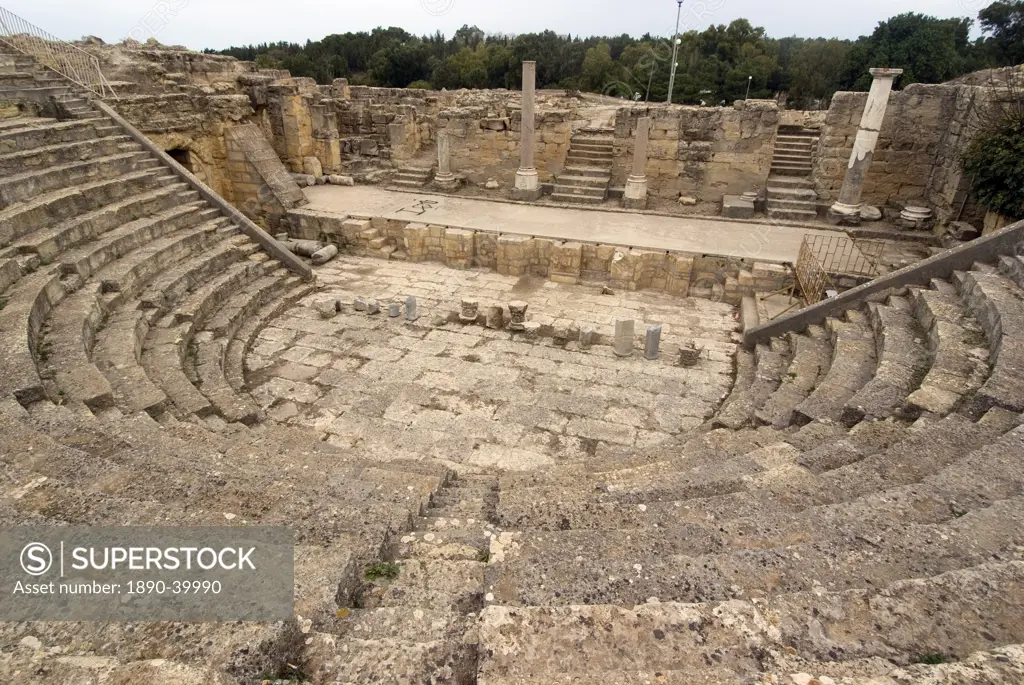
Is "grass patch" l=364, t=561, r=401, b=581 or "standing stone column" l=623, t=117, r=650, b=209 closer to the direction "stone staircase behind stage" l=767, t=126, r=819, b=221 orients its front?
the grass patch

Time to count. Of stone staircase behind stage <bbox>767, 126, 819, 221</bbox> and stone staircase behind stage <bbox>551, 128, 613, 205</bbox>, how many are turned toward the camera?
2

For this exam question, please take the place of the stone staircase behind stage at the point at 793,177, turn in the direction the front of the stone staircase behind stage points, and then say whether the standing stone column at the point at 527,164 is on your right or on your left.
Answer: on your right

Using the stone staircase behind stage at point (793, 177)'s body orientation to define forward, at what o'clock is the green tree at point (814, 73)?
The green tree is roughly at 6 o'clock from the stone staircase behind stage.

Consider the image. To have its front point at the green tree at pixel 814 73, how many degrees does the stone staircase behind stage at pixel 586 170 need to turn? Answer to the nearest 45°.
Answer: approximately 135° to its left

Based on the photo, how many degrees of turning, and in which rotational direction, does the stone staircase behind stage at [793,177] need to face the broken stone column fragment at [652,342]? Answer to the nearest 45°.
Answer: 0° — it already faces it

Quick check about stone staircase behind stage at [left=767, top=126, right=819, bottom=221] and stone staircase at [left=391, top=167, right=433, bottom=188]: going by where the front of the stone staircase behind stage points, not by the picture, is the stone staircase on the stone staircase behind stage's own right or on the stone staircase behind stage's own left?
on the stone staircase behind stage's own right

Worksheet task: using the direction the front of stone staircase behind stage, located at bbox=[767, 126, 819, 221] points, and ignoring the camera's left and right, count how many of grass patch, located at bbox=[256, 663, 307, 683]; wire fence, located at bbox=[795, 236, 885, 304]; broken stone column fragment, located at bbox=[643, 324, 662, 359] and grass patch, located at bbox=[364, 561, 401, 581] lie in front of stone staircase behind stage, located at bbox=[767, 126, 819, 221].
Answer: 4

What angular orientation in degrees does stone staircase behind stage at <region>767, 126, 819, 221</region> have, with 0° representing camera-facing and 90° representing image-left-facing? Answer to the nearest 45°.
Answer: approximately 0°

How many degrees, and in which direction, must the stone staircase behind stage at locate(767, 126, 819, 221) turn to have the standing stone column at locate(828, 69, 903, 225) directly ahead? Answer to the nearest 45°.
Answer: approximately 45° to its left

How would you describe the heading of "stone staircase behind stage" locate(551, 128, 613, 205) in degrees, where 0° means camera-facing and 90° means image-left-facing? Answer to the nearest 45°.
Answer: approximately 0°

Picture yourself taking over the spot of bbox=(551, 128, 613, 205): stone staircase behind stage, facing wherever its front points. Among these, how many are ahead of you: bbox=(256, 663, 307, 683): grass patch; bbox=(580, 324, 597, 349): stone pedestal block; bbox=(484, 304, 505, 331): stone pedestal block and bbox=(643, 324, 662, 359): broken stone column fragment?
4

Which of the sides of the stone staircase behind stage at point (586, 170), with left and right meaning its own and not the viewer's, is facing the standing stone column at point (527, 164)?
right

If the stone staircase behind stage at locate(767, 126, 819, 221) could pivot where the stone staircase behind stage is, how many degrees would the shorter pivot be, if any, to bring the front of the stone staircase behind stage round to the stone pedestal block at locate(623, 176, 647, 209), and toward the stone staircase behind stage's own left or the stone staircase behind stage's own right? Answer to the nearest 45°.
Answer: approximately 45° to the stone staircase behind stage's own right

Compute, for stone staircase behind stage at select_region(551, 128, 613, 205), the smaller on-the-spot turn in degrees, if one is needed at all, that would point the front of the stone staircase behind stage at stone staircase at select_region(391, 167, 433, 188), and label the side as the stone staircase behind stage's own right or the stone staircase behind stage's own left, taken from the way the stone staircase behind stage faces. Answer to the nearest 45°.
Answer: approximately 90° to the stone staircase behind stage's own right
